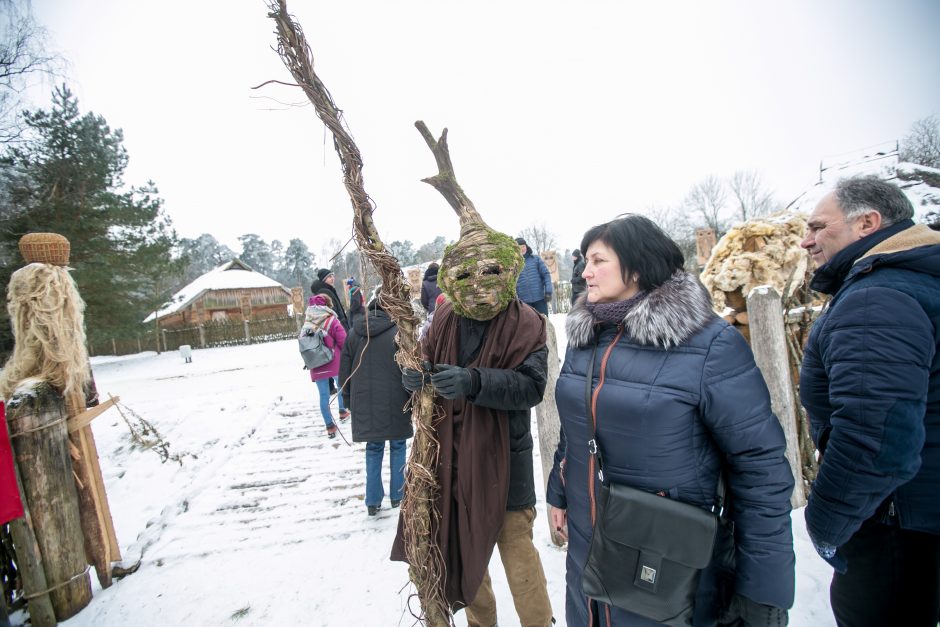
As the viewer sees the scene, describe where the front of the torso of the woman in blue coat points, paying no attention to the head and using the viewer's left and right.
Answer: facing the viewer and to the left of the viewer

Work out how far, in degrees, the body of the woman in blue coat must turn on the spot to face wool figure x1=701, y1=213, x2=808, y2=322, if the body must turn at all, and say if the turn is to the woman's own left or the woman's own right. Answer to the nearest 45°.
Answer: approximately 135° to the woman's own right

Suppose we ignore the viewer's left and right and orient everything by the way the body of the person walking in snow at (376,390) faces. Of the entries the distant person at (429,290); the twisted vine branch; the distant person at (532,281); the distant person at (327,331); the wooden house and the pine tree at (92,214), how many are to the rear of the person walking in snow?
1

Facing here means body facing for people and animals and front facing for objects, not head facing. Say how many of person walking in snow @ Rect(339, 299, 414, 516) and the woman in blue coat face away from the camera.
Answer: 1

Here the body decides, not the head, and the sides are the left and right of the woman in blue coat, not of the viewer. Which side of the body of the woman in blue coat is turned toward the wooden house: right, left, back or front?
right

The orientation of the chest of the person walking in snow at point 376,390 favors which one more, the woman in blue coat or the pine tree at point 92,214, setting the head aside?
the pine tree

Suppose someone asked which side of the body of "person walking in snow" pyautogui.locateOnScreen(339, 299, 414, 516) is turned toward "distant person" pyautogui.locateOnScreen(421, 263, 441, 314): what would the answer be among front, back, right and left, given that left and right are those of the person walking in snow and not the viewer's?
front

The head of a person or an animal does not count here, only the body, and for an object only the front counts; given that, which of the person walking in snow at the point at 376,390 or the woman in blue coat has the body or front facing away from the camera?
the person walking in snow

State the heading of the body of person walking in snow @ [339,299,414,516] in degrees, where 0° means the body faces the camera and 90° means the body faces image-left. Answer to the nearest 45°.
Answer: approximately 180°

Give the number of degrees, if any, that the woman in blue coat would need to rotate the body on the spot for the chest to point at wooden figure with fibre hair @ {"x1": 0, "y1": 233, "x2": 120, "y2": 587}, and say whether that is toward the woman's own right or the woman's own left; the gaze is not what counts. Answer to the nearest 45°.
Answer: approximately 45° to the woman's own right

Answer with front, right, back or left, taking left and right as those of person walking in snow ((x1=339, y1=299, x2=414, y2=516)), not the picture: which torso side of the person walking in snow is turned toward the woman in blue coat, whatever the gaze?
back

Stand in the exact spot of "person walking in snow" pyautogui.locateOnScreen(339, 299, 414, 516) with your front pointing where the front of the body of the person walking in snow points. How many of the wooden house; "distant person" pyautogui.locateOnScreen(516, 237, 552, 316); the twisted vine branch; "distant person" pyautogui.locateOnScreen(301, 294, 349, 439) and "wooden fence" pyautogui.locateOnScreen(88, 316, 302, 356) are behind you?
1

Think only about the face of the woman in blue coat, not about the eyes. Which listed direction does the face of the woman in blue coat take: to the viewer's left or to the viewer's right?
to the viewer's left

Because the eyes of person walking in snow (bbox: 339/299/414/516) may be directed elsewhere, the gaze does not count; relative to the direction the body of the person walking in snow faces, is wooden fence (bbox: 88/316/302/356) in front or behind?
in front
